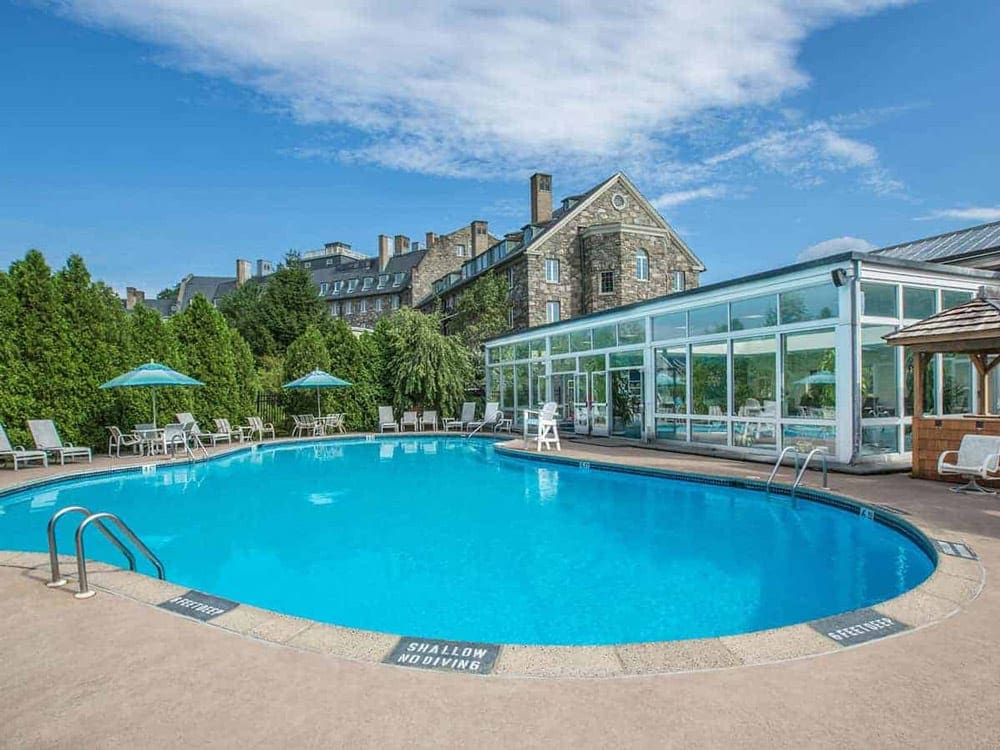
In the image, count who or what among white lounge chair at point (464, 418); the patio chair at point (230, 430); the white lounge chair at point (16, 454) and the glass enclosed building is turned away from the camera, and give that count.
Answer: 0

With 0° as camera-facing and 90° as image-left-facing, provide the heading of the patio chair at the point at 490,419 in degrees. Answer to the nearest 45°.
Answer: approximately 45°

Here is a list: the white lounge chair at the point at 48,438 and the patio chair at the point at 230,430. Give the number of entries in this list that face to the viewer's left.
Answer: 0

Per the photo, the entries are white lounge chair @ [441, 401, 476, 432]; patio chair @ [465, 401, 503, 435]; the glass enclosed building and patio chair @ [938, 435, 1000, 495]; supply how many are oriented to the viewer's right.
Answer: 0

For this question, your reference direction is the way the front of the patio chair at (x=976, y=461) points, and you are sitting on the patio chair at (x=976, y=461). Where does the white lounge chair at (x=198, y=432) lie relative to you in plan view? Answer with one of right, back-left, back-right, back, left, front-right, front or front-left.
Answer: front-right

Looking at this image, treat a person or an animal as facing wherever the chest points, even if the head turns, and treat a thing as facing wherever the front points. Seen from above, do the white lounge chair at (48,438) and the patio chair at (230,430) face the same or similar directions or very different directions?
same or similar directions

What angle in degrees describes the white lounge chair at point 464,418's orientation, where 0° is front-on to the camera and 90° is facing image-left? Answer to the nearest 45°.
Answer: approximately 45°

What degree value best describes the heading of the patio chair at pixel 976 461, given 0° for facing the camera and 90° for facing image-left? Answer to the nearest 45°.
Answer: approximately 45°
